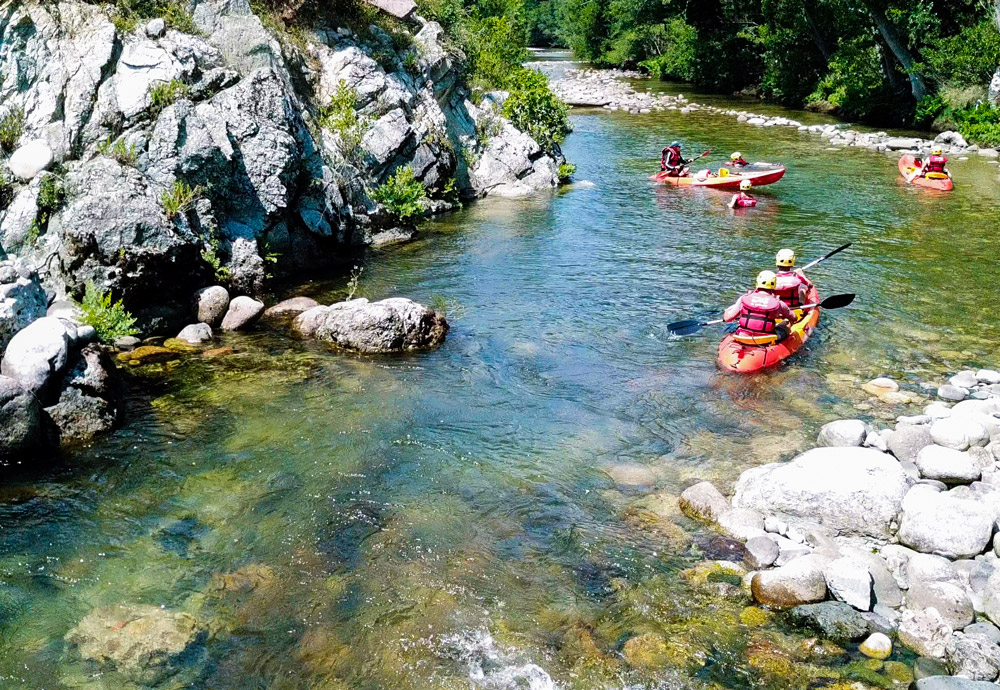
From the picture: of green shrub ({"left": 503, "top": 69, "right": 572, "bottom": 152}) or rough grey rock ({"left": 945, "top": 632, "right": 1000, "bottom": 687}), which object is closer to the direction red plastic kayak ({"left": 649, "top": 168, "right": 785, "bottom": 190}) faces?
the rough grey rock

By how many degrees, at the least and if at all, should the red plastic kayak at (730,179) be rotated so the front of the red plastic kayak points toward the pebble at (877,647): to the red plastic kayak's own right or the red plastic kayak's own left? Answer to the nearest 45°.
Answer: approximately 90° to the red plastic kayak's own right

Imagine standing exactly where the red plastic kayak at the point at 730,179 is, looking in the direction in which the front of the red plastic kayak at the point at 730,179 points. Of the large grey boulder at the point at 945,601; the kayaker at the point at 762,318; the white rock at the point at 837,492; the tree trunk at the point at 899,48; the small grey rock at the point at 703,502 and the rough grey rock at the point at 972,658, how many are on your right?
5

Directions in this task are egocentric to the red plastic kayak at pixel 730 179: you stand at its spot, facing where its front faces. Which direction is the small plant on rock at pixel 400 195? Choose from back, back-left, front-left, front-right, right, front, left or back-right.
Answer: back-right

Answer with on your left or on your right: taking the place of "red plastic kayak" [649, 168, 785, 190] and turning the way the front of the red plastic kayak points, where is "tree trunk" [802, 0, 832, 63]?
on your left

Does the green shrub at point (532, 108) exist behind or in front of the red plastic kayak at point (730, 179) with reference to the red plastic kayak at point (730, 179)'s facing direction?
behind

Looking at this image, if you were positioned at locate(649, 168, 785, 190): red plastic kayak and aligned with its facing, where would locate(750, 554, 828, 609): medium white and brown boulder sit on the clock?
The medium white and brown boulder is roughly at 3 o'clock from the red plastic kayak.

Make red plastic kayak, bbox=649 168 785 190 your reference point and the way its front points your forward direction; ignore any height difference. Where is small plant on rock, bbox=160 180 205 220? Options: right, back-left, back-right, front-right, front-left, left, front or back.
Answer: back-right

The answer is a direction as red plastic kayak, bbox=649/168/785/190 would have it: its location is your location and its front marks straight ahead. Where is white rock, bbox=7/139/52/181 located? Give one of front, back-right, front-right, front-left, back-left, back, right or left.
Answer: back-right

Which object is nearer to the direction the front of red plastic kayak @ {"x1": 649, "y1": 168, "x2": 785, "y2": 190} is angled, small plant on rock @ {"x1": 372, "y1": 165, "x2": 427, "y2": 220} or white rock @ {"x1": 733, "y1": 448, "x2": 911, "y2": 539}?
the white rock

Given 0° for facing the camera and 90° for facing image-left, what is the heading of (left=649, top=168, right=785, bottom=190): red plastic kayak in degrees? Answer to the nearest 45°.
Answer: approximately 270°

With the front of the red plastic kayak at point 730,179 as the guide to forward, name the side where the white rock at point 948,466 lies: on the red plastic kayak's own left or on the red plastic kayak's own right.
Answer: on the red plastic kayak's own right

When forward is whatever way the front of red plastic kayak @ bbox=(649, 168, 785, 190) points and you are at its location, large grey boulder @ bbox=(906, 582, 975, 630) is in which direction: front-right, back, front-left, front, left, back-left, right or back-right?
right

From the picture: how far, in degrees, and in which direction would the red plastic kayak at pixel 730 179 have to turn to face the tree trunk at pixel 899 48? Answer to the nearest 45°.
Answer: approximately 45° to its left

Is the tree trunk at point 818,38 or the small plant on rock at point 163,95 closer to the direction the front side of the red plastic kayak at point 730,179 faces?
the tree trunk

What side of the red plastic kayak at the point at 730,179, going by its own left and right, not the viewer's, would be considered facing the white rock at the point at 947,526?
right
